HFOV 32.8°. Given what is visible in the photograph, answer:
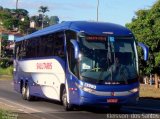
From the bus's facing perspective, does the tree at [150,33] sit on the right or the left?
on its left

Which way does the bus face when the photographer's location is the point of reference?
facing the viewer and to the right of the viewer
